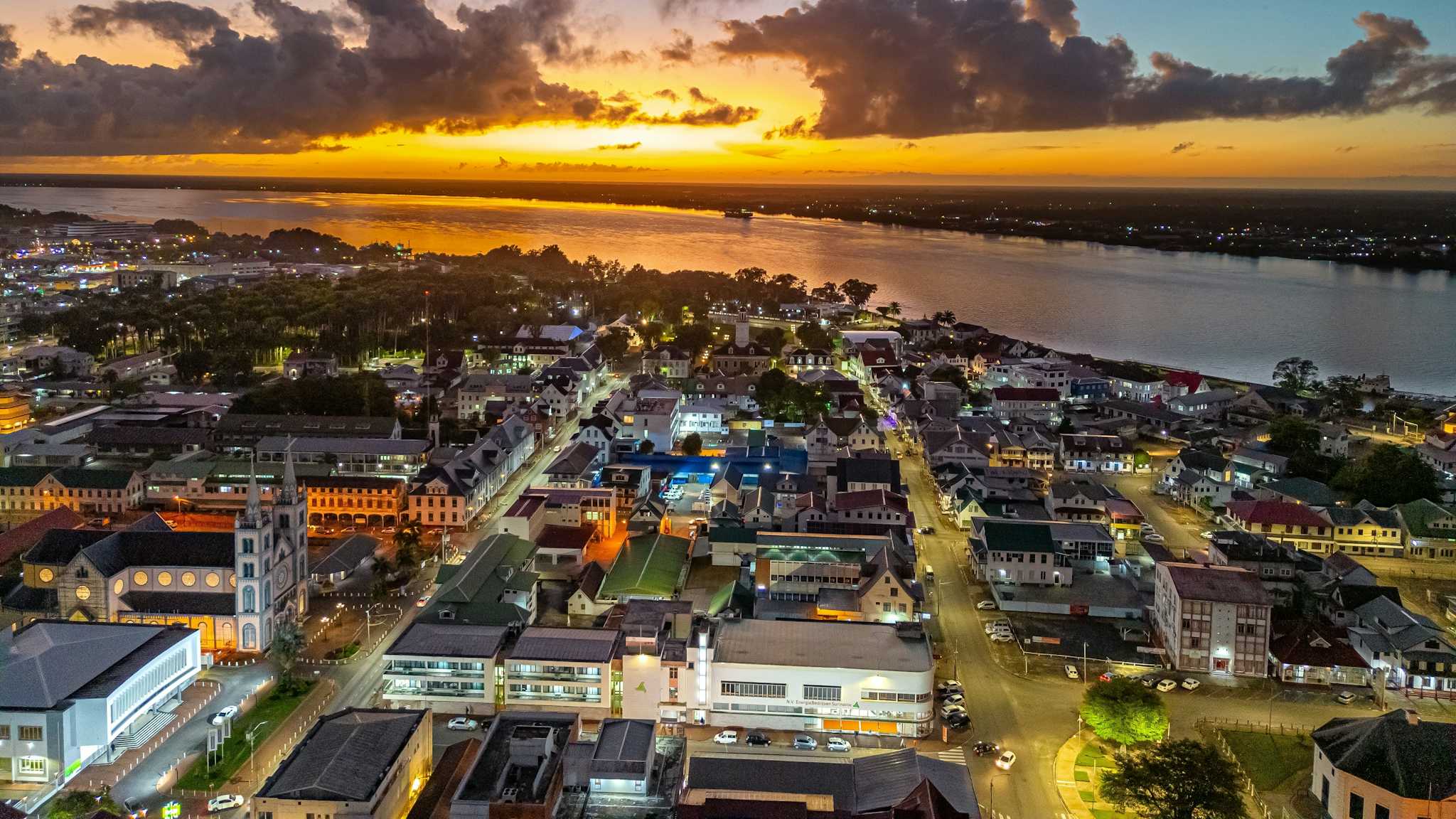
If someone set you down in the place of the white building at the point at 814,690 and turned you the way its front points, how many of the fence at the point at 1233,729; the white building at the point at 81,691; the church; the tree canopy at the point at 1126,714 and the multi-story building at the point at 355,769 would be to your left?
2

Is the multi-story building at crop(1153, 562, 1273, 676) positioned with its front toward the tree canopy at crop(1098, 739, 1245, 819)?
yes

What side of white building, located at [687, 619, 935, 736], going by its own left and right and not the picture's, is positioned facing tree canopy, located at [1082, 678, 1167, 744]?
left

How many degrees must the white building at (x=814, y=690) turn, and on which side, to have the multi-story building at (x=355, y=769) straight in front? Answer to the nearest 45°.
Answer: approximately 45° to its right

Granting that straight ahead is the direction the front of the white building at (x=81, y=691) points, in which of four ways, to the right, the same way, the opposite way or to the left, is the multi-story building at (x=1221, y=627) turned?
to the right

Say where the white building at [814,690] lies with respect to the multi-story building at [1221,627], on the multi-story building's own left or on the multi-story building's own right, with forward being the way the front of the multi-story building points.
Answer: on the multi-story building's own right

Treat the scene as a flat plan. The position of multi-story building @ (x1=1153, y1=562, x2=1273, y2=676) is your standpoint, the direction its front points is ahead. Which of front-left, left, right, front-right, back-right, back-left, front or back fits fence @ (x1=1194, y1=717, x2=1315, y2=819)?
front

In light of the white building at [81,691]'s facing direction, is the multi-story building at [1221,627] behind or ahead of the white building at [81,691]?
ahead

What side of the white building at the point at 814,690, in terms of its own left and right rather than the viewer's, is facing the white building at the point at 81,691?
right

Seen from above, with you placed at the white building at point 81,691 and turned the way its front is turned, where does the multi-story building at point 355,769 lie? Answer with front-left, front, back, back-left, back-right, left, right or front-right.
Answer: front

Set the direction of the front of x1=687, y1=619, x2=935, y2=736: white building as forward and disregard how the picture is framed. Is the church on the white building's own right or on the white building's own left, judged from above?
on the white building's own right

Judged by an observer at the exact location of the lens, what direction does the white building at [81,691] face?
facing the viewer and to the right of the viewer

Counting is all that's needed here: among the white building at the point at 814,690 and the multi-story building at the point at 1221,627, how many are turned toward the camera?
2

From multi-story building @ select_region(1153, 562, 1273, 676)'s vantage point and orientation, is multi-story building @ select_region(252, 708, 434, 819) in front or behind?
in front

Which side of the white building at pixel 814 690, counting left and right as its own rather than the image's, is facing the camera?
front

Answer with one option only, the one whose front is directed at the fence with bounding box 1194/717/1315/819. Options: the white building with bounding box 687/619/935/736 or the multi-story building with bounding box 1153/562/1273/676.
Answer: the multi-story building
